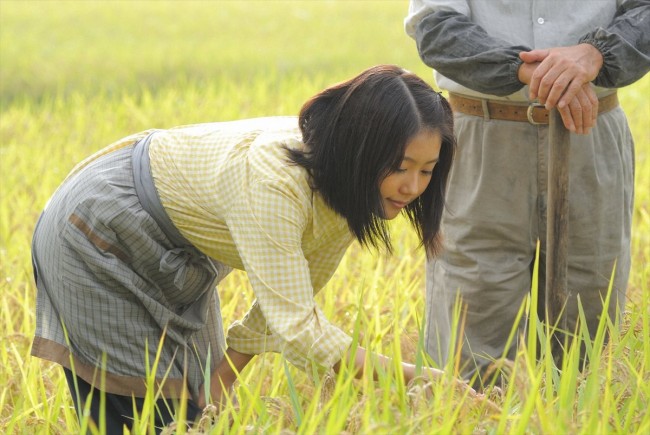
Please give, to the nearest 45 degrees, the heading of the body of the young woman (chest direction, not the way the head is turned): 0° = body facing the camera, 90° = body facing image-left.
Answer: approximately 270°

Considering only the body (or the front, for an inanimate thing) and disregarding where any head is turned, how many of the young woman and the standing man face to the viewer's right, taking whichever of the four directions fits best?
1

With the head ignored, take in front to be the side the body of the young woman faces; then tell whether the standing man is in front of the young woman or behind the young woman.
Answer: in front

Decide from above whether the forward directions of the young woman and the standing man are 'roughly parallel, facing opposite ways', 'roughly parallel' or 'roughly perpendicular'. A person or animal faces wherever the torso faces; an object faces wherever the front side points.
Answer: roughly perpendicular

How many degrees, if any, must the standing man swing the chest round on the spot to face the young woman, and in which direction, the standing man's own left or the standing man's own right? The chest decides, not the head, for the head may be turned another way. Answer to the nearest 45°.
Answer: approximately 45° to the standing man's own right

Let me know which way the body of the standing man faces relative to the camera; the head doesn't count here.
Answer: toward the camera
